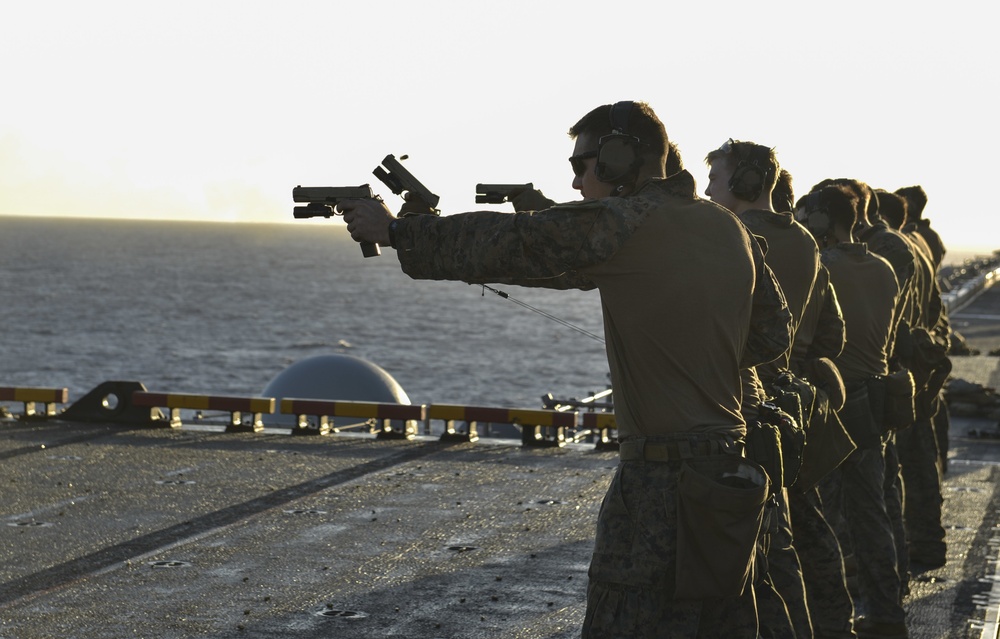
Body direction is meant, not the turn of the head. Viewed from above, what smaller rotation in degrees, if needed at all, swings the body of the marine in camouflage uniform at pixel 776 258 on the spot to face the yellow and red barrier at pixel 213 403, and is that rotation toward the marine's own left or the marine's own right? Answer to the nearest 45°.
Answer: approximately 45° to the marine's own right

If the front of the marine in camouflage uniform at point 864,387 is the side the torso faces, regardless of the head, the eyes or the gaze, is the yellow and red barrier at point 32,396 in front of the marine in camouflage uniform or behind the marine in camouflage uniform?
in front

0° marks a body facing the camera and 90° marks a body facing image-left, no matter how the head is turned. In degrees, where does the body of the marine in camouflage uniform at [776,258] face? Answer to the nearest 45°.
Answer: approximately 90°

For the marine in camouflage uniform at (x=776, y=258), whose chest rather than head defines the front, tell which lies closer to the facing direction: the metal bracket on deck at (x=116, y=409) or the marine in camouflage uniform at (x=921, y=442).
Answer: the metal bracket on deck

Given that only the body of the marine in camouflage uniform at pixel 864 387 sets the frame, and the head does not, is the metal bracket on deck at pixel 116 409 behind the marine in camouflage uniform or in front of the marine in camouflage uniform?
in front

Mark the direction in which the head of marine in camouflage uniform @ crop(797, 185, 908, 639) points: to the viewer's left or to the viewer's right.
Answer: to the viewer's left

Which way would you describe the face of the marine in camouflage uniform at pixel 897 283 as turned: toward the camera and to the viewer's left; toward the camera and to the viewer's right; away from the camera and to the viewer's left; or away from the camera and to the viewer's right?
away from the camera and to the viewer's left

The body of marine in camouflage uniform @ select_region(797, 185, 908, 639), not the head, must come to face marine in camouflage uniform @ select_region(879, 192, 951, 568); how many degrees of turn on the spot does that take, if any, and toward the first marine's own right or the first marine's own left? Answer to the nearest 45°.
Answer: approximately 90° to the first marine's own right

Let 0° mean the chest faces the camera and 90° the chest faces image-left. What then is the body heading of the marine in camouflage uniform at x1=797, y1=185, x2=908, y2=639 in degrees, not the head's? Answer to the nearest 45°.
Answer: approximately 90°

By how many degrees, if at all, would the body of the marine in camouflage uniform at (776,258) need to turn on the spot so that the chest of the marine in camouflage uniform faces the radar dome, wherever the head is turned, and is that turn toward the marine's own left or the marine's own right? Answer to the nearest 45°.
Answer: approximately 45° to the marine's own right

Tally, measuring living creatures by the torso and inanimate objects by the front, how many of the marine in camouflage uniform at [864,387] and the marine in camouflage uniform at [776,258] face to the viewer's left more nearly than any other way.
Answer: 2

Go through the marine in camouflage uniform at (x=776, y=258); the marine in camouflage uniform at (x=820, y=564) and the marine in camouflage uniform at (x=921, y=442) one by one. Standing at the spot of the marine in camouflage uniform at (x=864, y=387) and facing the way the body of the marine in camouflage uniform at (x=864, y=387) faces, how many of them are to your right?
1
